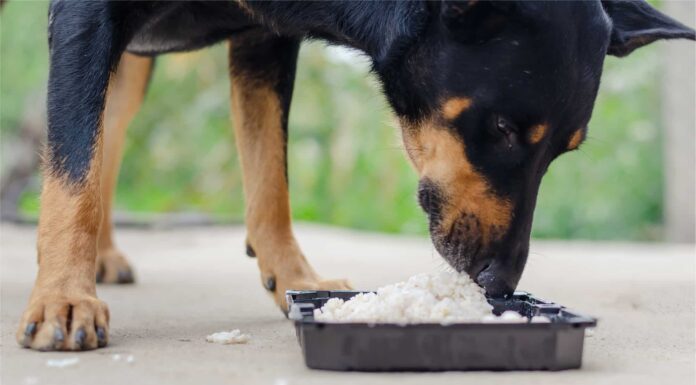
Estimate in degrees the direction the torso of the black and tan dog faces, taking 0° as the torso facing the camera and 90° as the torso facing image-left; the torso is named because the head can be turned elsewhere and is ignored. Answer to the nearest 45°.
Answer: approximately 315°

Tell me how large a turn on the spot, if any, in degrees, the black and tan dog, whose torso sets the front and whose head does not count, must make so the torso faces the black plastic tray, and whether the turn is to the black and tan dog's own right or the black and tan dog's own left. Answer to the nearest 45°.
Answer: approximately 45° to the black and tan dog's own right
